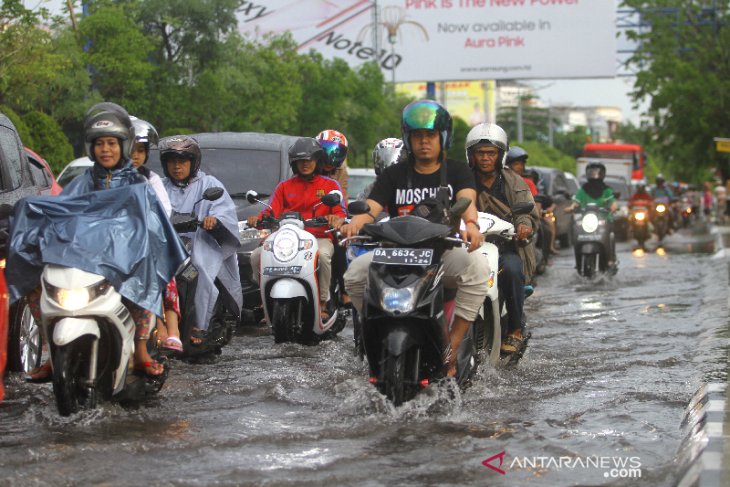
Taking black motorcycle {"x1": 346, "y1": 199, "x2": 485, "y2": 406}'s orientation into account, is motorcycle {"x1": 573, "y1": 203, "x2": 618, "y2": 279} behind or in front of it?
behind

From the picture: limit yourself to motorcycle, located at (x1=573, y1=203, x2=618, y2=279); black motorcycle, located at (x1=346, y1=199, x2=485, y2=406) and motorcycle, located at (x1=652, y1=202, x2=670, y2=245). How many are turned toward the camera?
3

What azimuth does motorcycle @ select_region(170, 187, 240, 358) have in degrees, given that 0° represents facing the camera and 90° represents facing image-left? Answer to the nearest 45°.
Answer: approximately 45°

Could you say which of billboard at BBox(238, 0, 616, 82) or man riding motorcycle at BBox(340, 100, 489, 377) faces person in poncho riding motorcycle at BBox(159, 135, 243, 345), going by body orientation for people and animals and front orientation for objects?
the billboard

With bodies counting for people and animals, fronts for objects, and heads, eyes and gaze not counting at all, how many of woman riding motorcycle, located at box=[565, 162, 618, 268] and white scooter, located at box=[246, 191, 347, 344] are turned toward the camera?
2

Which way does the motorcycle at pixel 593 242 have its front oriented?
toward the camera

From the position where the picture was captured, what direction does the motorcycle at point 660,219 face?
facing the viewer

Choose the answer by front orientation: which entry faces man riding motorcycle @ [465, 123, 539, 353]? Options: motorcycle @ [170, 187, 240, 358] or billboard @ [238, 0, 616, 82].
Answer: the billboard

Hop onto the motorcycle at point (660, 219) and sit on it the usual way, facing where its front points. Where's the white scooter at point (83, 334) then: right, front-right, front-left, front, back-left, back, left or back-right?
front

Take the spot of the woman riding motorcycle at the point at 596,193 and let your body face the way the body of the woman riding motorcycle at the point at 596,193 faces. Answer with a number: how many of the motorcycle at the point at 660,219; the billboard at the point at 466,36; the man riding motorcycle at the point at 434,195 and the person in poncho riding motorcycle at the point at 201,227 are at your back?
2

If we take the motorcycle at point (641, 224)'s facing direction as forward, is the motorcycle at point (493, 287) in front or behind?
in front

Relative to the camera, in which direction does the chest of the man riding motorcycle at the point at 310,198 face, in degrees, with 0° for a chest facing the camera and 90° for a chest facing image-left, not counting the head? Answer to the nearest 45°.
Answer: approximately 0°

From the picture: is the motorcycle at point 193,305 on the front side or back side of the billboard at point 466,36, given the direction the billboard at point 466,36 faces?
on the front side

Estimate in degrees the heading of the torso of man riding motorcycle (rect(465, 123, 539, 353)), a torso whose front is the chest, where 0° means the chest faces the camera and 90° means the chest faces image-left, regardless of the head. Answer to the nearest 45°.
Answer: approximately 45°
